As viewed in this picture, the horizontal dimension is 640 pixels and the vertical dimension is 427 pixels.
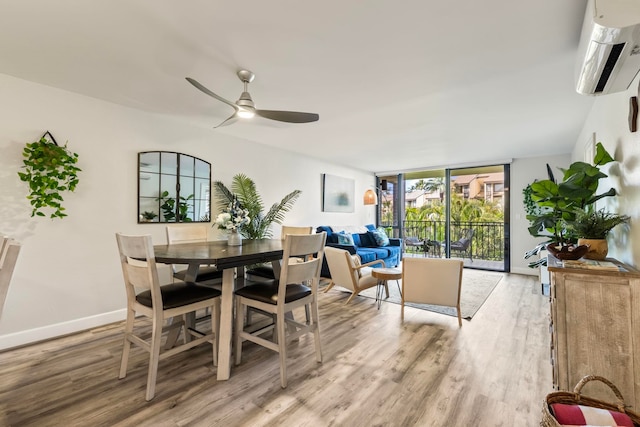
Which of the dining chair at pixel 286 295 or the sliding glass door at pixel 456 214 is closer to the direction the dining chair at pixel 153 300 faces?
the sliding glass door

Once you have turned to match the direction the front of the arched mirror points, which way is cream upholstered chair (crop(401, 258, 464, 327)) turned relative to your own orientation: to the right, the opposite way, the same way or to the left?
to the left

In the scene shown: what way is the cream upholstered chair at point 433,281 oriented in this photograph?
away from the camera

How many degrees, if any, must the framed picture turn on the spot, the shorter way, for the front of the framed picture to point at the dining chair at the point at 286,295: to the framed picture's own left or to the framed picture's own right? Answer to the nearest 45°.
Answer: approximately 45° to the framed picture's own right

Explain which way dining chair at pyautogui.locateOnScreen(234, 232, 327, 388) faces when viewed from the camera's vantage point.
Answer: facing away from the viewer and to the left of the viewer

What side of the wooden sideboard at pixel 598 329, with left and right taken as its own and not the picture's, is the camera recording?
left

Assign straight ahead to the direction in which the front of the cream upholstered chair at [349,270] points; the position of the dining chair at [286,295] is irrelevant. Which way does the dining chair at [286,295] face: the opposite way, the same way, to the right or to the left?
to the left

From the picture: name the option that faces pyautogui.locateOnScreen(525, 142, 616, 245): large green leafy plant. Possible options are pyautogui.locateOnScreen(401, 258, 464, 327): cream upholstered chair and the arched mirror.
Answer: the arched mirror

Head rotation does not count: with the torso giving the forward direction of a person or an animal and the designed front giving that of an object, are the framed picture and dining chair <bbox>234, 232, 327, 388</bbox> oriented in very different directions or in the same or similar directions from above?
very different directions

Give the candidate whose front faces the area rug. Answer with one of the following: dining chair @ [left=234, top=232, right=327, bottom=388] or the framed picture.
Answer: the framed picture

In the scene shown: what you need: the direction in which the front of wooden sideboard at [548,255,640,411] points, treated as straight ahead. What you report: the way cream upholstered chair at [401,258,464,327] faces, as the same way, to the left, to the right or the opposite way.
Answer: to the right

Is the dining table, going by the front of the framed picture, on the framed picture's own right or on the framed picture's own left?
on the framed picture's own right
